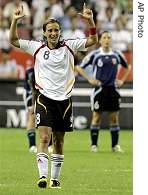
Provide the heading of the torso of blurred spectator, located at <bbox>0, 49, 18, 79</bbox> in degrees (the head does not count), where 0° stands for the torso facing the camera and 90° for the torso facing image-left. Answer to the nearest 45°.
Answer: approximately 0°

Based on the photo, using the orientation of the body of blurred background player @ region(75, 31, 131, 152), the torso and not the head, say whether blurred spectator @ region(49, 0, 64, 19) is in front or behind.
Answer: behind

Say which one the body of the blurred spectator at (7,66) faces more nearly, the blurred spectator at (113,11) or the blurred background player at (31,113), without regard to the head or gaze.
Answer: the blurred background player

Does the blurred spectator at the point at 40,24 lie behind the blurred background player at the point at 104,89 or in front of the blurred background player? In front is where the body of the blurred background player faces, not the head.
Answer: behind

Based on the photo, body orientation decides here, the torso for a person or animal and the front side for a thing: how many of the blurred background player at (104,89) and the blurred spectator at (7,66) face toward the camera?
2

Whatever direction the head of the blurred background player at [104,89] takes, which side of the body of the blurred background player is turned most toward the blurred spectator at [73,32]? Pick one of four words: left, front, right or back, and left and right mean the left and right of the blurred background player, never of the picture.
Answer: back

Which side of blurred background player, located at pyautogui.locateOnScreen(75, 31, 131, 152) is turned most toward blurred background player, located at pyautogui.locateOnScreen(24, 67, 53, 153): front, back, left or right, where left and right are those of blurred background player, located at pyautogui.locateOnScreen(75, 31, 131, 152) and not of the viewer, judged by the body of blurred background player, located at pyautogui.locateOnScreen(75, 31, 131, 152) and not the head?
right

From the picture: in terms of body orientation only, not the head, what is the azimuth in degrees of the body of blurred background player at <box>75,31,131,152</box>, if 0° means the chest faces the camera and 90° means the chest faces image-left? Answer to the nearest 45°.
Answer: approximately 0°

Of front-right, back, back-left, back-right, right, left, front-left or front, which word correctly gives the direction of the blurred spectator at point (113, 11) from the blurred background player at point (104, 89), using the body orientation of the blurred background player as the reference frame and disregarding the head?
back
